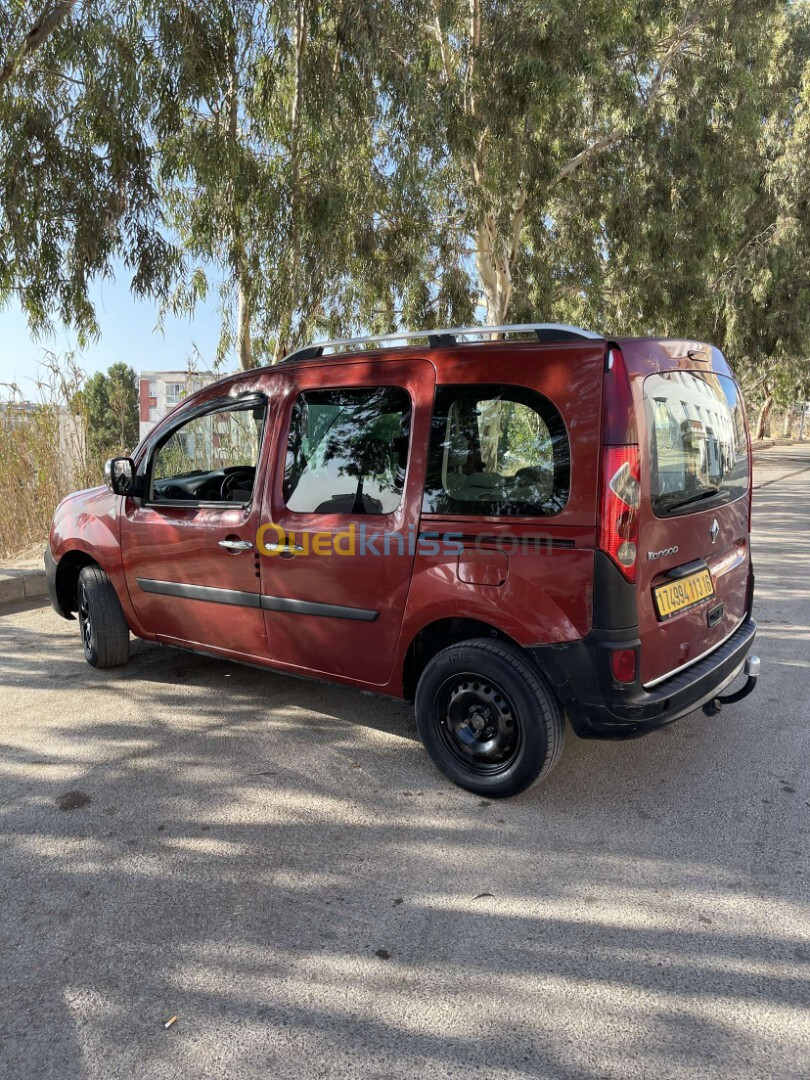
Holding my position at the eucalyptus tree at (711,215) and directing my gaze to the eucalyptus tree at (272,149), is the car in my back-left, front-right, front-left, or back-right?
front-left

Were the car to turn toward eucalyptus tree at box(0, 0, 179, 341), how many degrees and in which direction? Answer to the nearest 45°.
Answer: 0° — it already faces it

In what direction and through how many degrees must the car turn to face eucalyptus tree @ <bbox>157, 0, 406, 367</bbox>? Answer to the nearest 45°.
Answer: approximately 45° to its right

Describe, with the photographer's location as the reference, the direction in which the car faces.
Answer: facing away from the viewer and to the left of the viewer

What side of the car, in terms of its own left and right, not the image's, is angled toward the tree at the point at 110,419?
front

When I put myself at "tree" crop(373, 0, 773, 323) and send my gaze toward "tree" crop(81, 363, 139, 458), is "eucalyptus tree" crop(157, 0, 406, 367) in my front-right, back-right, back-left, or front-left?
front-left

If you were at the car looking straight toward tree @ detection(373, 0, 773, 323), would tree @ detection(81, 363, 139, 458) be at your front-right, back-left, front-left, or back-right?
front-left

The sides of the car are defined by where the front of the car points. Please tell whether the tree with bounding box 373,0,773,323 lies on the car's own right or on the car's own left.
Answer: on the car's own right

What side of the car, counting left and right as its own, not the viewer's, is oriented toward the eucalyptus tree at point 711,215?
right
